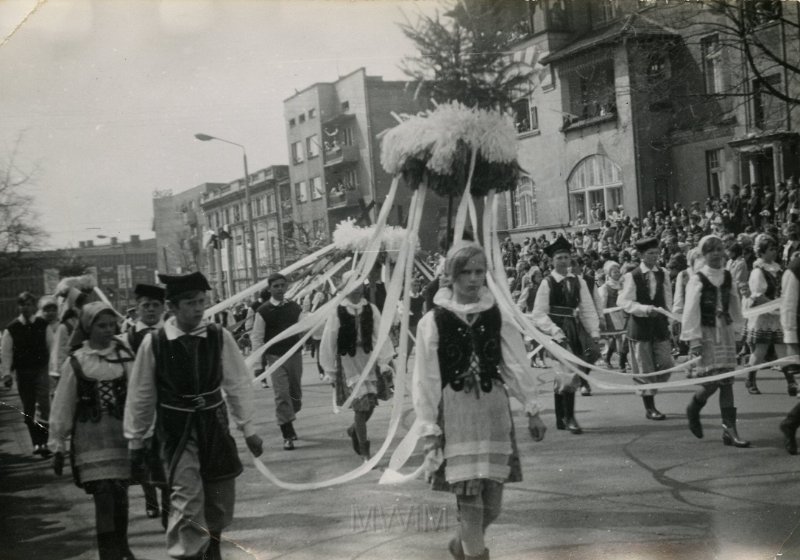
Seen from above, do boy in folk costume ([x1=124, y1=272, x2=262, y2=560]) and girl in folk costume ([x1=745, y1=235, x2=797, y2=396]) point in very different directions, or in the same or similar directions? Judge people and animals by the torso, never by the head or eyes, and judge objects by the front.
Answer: same or similar directions

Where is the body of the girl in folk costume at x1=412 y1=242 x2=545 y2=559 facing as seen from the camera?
toward the camera

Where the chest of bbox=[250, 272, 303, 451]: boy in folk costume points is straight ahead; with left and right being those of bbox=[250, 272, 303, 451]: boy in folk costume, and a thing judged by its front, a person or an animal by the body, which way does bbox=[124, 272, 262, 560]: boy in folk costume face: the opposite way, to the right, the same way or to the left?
the same way

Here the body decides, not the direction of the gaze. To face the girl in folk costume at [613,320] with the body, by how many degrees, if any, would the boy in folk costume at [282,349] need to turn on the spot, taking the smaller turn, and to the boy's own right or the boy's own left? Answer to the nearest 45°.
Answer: approximately 135° to the boy's own left

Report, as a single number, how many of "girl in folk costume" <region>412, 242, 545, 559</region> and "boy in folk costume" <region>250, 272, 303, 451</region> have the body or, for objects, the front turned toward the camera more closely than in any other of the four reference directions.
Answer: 2

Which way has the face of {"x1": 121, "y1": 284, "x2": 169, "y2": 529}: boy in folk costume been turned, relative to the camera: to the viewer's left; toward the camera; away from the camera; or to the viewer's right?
toward the camera

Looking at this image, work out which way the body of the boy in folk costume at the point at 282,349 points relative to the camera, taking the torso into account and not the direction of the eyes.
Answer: toward the camera

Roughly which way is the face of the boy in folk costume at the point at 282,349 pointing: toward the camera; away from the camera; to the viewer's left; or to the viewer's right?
toward the camera

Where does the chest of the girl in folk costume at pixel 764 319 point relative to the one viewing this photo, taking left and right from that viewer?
facing the viewer and to the right of the viewer

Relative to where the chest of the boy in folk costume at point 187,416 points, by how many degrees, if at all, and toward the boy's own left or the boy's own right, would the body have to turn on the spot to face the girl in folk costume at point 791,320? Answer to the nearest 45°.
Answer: approximately 90° to the boy's own left

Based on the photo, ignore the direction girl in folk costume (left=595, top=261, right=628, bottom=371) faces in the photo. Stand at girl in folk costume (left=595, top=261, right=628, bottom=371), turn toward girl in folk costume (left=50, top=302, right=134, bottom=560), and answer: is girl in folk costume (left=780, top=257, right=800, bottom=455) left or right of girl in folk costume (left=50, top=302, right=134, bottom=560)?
left

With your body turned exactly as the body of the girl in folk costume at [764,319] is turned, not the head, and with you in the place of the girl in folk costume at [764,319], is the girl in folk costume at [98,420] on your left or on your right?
on your right

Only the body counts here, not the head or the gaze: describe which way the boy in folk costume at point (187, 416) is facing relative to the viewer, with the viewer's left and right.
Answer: facing the viewer

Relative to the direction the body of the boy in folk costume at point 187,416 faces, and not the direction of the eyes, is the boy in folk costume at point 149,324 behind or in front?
behind

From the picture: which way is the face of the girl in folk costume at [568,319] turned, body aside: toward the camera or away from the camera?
toward the camera

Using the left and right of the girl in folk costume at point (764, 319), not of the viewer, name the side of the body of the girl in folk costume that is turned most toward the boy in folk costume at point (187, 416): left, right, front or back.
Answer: right
